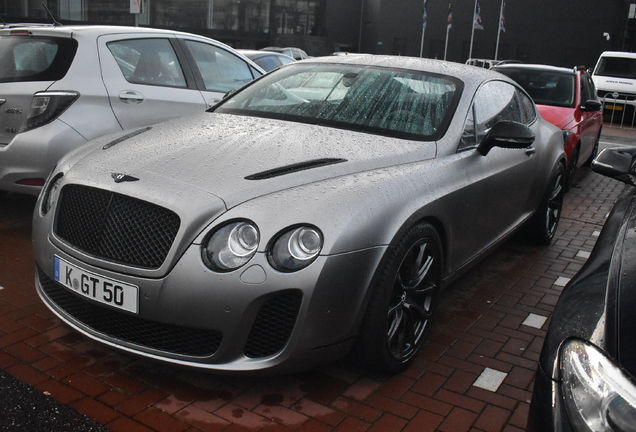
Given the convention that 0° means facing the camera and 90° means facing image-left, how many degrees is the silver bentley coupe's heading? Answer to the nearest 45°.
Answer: approximately 45°

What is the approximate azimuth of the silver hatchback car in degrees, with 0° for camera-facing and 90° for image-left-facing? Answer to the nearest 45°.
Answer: approximately 225°

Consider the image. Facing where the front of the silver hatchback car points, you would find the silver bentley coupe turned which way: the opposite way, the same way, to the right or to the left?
the opposite way

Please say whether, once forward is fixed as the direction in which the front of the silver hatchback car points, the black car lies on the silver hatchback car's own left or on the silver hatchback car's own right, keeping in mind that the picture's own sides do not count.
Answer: on the silver hatchback car's own right

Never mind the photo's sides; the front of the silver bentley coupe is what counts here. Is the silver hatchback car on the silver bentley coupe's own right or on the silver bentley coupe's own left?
on the silver bentley coupe's own right

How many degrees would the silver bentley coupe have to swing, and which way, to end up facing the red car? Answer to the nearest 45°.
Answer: approximately 180°

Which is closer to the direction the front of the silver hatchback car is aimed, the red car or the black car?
the red car

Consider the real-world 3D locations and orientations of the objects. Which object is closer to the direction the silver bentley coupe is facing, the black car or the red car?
the black car

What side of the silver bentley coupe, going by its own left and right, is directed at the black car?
left
